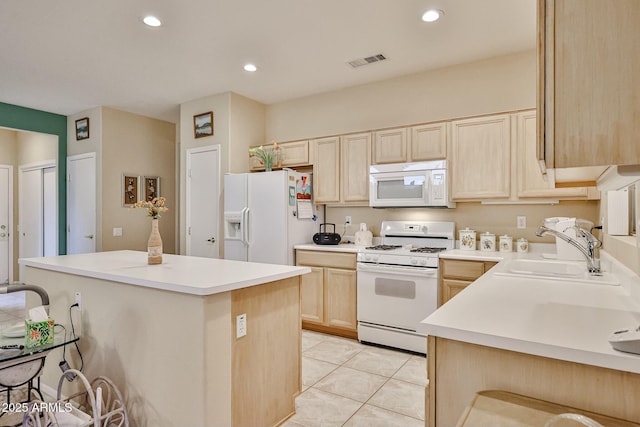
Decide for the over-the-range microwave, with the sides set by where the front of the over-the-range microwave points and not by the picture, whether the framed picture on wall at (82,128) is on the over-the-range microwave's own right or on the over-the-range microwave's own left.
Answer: on the over-the-range microwave's own right

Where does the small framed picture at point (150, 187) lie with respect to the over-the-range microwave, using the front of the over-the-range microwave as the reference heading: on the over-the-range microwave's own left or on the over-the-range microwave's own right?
on the over-the-range microwave's own right

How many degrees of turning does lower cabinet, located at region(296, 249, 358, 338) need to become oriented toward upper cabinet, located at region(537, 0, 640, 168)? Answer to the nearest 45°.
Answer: approximately 45° to its left

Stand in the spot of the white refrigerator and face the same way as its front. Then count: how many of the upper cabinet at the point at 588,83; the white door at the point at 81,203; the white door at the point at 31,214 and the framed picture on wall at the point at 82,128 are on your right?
3

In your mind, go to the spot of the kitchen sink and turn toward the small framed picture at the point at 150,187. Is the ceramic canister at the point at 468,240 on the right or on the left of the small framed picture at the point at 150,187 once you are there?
right

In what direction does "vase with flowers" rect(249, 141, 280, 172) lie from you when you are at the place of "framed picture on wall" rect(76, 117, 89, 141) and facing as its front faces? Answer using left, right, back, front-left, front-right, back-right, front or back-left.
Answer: left

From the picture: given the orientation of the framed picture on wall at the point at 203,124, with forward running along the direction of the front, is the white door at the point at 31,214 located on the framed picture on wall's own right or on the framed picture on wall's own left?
on the framed picture on wall's own right

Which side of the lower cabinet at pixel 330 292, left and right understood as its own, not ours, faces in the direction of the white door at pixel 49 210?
right

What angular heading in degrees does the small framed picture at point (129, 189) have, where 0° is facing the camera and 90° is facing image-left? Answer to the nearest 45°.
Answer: approximately 315°

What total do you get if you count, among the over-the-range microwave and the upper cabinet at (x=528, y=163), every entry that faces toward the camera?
2
